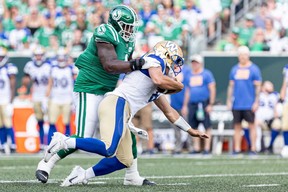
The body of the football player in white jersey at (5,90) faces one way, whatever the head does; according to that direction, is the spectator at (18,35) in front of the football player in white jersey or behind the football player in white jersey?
behind

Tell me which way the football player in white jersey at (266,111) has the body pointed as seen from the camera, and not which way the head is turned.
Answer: toward the camera

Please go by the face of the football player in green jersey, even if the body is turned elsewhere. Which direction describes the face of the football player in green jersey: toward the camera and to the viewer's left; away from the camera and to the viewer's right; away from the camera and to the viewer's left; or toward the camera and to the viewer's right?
toward the camera and to the viewer's right

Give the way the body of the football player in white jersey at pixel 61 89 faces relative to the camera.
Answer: toward the camera

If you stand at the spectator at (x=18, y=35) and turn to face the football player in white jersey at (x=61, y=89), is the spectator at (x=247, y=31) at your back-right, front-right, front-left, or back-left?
front-left

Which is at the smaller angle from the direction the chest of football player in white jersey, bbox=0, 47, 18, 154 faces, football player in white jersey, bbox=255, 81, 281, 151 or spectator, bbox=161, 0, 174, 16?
the football player in white jersey

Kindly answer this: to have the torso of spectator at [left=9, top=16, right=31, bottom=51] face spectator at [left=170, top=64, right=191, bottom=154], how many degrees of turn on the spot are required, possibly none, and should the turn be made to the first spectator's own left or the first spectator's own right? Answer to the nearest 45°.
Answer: approximately 45° to the first spectator's own left

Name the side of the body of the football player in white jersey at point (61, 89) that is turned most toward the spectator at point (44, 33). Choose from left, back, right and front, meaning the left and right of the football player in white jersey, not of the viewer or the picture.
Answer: back

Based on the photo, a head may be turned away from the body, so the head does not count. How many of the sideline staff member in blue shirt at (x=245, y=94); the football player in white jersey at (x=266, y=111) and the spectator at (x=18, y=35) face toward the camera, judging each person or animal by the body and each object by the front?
3

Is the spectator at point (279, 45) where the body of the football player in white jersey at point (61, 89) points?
no

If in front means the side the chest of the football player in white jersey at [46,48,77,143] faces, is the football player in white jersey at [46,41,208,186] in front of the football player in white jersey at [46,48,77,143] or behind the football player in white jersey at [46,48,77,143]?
in front

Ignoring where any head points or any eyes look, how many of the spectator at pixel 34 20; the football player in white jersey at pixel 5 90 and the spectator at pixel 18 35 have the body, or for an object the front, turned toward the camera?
3

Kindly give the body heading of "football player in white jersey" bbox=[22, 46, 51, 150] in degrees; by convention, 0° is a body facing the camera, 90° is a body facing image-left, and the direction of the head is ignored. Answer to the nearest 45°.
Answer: approximately 0°

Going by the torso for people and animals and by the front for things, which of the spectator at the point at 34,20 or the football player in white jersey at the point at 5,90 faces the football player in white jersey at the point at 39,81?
the spectator

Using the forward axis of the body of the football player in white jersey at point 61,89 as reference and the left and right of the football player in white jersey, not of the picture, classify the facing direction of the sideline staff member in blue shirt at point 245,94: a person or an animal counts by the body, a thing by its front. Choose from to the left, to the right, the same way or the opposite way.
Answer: the same way

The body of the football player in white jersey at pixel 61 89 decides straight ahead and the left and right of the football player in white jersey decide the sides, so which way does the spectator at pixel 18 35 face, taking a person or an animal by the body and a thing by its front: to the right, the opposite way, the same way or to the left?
the same way

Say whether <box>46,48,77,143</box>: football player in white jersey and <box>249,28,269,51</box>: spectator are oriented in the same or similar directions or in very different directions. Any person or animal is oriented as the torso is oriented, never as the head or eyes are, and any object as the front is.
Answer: same or similar directions

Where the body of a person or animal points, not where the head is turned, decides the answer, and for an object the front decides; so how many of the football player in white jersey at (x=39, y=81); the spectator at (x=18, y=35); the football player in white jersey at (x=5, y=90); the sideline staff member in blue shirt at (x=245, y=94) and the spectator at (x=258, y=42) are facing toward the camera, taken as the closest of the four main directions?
5
